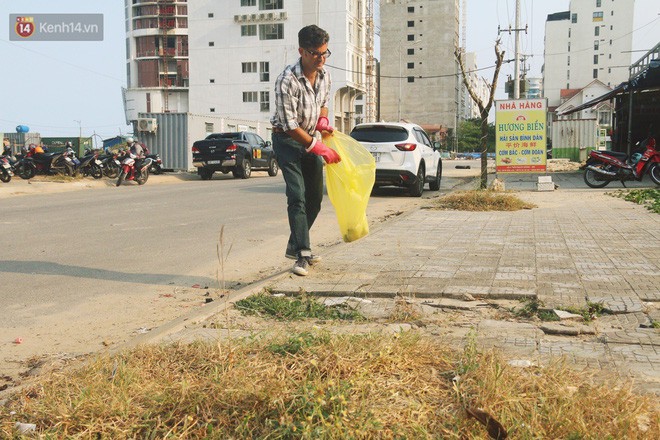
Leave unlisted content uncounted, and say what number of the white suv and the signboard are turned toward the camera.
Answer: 1

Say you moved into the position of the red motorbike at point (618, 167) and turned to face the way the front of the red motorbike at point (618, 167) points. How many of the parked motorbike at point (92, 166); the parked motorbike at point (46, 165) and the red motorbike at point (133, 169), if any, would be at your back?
3

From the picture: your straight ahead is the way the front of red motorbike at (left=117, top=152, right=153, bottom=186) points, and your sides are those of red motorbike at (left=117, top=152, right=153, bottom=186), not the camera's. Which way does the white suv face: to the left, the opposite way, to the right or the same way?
the opposite way

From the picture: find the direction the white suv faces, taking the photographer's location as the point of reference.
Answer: facing away from the viewer and to the right of the viewer

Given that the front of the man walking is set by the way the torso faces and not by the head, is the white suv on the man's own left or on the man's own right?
on the man's own left

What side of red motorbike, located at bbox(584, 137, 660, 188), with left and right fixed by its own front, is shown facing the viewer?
right

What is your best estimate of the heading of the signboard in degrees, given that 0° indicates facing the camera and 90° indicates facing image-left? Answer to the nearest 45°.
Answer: approximately 0°

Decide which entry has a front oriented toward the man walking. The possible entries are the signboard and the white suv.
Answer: the signboard

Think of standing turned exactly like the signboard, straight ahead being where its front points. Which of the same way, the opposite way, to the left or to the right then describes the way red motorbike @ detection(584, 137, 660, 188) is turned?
to the left

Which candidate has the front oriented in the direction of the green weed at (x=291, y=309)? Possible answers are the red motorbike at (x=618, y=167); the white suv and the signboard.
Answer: the signboard
